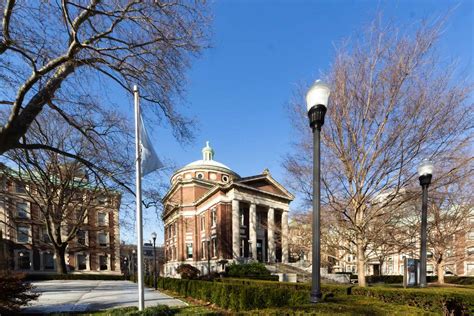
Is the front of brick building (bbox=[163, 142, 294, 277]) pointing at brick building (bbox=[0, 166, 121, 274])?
no

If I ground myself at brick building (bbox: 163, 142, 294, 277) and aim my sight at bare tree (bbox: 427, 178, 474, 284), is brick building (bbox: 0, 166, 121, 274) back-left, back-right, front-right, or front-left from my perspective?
back-right

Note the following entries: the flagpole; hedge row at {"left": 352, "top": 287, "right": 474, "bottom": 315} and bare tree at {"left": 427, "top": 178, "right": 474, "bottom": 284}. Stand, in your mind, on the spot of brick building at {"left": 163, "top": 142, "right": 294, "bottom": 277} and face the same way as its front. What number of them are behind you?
0

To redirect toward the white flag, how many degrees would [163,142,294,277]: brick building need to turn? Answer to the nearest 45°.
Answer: approximately 45° to its right

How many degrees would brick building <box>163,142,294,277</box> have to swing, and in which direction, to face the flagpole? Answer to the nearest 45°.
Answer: approximately 45° to its right

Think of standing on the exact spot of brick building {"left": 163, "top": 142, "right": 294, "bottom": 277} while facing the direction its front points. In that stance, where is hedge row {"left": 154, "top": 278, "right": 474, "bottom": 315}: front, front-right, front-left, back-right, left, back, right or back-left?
front-right

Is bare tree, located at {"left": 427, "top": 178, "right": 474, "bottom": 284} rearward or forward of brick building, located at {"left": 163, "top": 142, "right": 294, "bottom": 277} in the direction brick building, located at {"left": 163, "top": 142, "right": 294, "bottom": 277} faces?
forward

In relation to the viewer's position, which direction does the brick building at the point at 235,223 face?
facing the viewer and to the right of the viewer

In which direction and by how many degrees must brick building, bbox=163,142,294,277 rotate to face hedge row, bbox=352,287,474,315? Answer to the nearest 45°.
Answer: approximately 45° to its right
